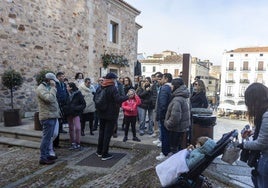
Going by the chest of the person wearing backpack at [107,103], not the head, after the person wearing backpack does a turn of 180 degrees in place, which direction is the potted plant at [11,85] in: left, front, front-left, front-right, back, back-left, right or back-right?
right

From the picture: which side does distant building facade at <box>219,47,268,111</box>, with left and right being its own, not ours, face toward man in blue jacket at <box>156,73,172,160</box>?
front

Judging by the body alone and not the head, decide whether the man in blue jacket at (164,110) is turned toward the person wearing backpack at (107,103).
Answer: yes

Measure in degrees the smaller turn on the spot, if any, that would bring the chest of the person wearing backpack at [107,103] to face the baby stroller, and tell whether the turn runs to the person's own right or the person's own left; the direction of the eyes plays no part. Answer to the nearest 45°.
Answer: approximately 90° to the person's own right

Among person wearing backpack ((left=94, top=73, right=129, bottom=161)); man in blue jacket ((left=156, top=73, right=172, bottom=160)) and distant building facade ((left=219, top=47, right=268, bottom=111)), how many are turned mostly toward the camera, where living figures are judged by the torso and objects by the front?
1

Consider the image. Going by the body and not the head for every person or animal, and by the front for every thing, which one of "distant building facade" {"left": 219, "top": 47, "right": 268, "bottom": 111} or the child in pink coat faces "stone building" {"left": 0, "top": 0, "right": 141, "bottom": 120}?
the distant building facade

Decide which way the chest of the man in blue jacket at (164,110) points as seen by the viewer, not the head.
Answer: to the viewer's left

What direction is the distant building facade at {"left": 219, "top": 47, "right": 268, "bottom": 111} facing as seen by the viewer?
toward the camera

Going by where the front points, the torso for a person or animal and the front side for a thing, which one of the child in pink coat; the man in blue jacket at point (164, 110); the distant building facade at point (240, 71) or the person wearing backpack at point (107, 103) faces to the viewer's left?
the man in blue jacket

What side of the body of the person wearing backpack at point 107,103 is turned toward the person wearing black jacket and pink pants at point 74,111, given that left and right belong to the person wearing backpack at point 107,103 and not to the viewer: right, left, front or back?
left

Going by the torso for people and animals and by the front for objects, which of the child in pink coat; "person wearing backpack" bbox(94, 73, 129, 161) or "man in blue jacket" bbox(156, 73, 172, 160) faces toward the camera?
the child in pink coat

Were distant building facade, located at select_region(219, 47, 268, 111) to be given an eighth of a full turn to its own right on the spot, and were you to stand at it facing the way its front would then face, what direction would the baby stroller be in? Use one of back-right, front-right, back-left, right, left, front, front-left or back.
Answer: front-left

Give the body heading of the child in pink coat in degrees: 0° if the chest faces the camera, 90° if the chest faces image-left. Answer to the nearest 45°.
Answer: approximately 0°

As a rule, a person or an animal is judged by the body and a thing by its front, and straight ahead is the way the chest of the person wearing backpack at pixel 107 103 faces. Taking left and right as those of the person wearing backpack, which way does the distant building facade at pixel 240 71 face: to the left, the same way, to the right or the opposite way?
the opposite way

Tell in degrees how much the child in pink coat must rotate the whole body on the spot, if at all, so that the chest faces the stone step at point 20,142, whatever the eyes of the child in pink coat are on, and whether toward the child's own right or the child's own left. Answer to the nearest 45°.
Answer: approximately 90° to the child's own right

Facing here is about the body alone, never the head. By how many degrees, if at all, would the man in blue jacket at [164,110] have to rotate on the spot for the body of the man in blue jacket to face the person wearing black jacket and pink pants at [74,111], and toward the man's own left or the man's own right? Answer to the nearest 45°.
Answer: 0° — they already face them

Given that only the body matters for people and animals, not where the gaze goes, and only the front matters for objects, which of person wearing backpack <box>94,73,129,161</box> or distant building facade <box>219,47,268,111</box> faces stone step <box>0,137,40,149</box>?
the distant building facade

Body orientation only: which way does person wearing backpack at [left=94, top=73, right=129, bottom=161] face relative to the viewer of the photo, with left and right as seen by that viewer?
facing away from the viewer and to the right of the viewer
